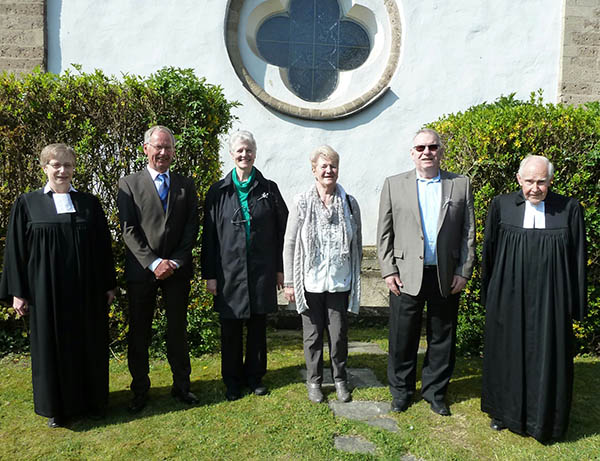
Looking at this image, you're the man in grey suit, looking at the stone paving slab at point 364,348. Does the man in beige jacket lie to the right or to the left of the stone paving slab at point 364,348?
right

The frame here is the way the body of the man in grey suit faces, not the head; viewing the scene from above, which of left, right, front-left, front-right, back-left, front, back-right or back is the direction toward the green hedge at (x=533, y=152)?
left

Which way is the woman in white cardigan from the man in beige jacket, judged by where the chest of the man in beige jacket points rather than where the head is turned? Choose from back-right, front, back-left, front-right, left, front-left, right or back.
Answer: right

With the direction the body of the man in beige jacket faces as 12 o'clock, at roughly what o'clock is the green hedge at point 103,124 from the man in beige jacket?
The green hedge is roughly at 3 o'clock from the man in beige jacket.

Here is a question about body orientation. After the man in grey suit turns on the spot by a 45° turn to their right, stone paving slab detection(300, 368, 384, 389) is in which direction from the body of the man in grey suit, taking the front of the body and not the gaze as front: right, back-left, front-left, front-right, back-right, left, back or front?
back-left

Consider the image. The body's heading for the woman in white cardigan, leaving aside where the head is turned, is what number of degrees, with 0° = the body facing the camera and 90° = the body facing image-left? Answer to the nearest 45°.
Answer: approximately 0°

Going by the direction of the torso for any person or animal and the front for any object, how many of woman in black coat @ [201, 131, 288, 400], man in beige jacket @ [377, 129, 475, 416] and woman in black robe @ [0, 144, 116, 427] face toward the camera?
3

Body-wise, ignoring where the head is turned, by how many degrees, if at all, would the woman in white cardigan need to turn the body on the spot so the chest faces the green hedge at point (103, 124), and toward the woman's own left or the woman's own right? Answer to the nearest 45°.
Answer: approximately 90° to the woman's own right
